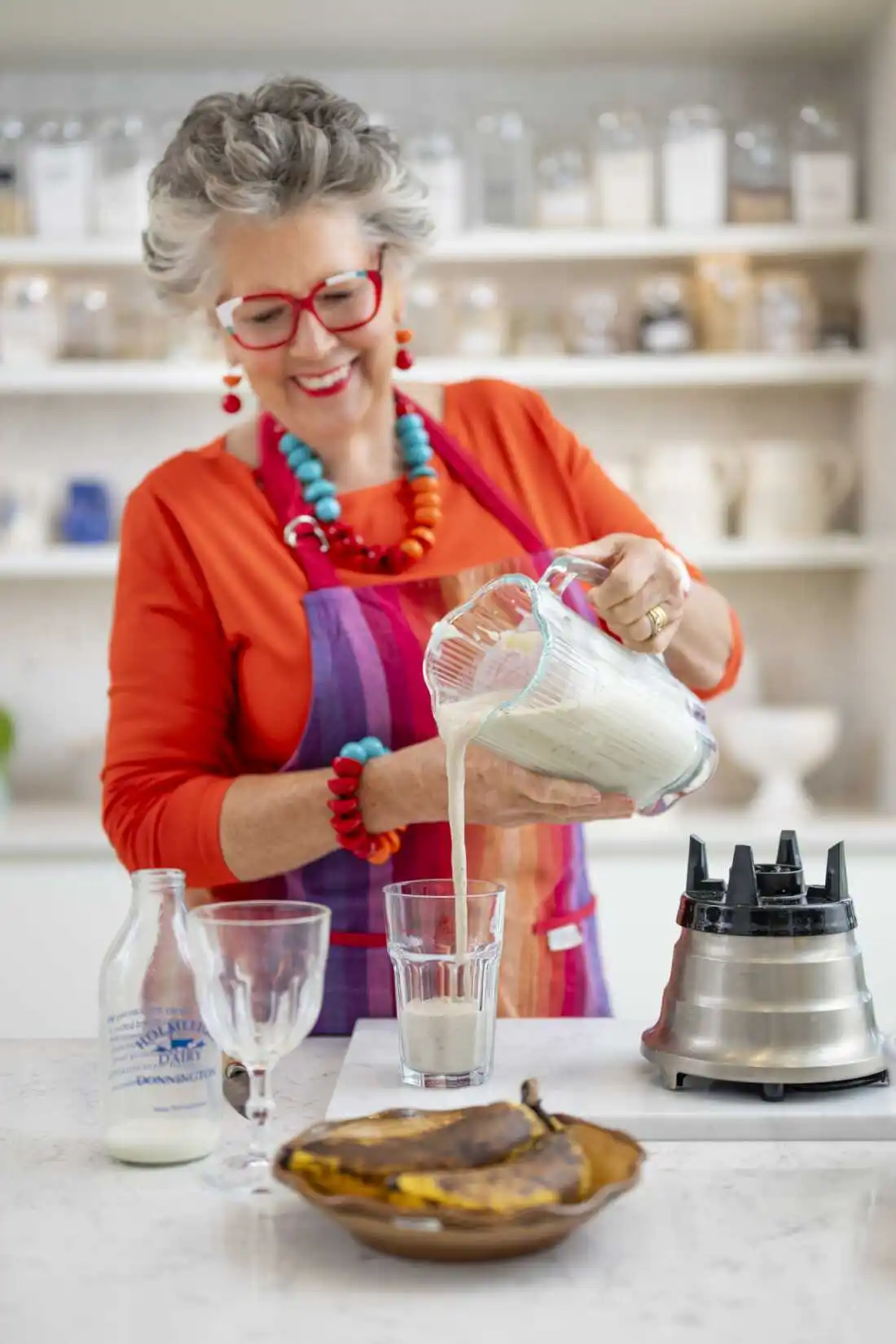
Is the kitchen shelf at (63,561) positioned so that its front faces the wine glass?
yes

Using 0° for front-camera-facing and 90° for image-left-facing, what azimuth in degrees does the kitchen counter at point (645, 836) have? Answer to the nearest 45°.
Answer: approximately 0°

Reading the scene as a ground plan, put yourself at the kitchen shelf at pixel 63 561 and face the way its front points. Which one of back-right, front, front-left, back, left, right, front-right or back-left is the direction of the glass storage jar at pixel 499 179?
left

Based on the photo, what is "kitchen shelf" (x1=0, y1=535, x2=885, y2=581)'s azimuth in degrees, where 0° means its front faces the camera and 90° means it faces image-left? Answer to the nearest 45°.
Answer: approximately 0°

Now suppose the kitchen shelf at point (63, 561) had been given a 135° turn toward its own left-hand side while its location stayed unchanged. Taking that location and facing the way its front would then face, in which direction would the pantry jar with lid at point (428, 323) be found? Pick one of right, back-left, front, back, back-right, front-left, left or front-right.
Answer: front-right
